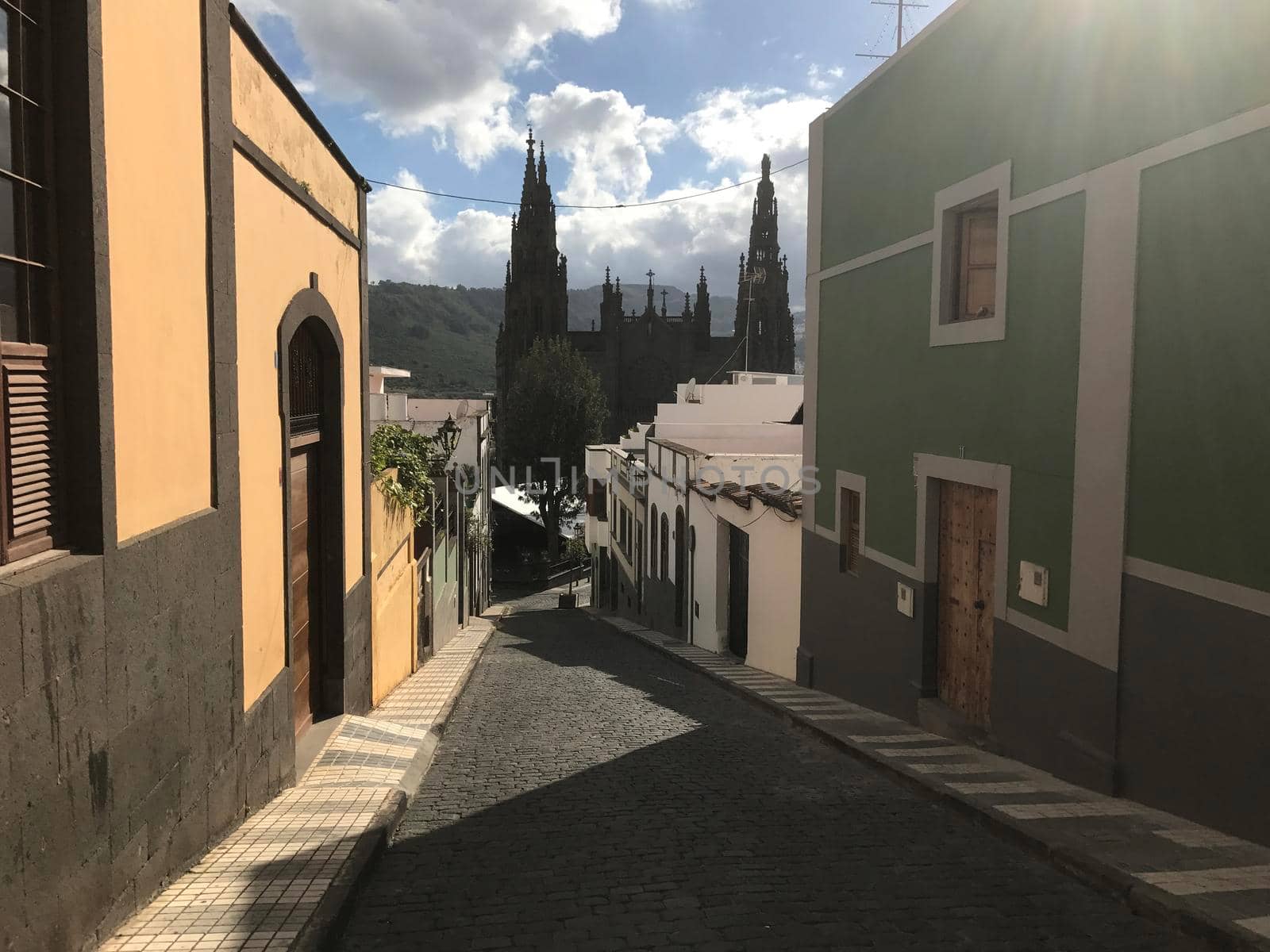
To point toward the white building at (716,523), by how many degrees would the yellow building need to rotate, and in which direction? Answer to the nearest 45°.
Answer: approximately 45° to its left

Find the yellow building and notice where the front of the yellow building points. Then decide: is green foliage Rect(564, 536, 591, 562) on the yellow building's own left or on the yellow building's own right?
on the yellow building's own left

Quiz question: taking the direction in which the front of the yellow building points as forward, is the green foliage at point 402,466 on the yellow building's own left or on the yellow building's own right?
on the yellow building's own left

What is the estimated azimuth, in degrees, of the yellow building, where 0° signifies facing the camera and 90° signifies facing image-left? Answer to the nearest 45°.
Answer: approximately 270°

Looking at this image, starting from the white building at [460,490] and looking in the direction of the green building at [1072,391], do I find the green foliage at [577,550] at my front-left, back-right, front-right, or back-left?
back-left

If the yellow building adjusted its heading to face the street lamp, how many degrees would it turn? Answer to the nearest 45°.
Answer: approximately 90° to its left

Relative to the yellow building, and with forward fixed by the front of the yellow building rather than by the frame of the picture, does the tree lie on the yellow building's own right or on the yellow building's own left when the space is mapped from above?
on the yellow building's own left

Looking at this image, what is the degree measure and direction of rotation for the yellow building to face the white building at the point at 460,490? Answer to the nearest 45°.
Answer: approximately 90° to its left

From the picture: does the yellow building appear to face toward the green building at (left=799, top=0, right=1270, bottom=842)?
yes

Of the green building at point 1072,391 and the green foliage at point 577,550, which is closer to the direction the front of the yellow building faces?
the green building
